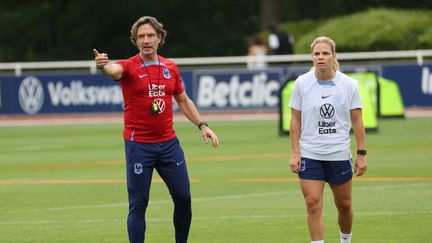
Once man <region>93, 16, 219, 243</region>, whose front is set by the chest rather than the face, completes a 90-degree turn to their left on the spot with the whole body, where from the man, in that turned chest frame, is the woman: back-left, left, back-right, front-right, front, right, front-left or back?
front

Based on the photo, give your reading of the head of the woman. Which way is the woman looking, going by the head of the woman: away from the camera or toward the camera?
toward the camera

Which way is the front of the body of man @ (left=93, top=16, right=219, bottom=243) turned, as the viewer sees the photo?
toward the camera
